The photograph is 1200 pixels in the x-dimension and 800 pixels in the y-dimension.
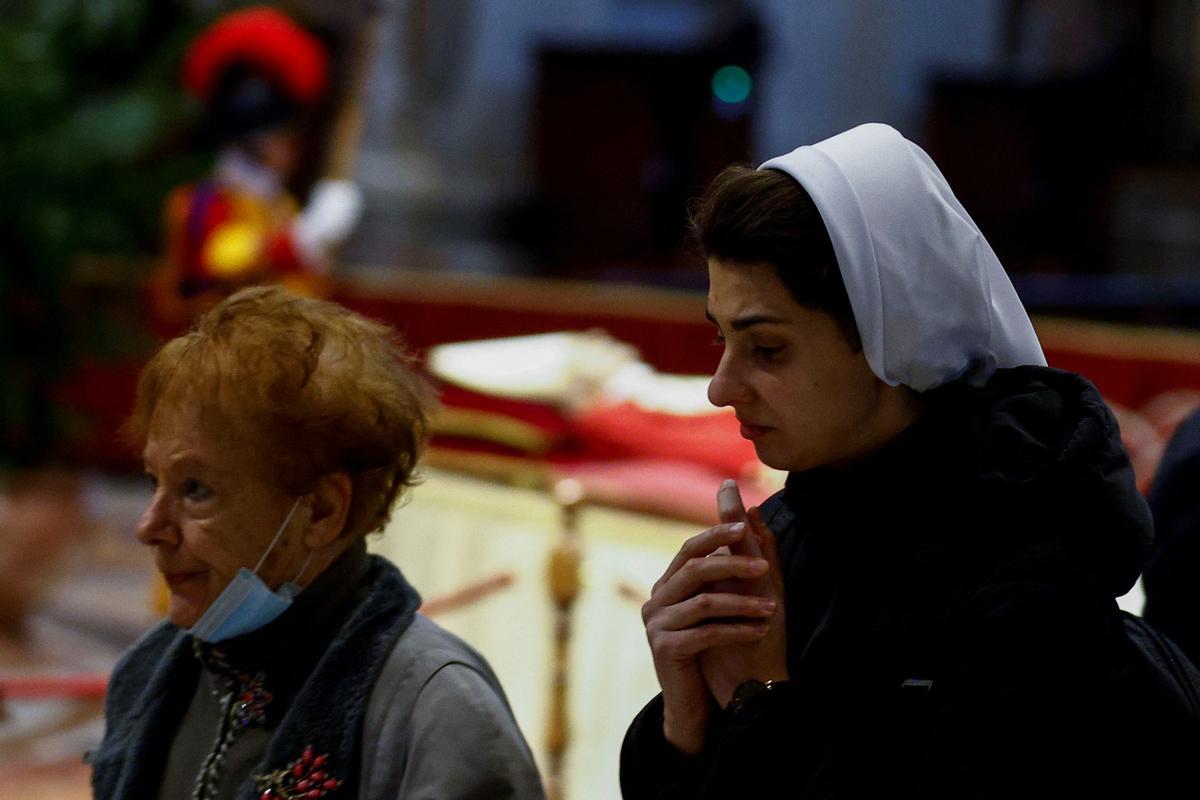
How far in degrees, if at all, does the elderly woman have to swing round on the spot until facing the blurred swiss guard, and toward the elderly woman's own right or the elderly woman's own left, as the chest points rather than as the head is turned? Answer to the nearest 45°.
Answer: approximately 135° to the elderly woman's own right

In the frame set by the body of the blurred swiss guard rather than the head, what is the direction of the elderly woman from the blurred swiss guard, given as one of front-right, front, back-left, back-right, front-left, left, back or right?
front-right

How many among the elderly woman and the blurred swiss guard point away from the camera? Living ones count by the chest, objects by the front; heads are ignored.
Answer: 0

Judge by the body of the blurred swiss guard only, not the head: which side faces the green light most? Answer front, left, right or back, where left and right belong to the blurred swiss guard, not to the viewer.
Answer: left

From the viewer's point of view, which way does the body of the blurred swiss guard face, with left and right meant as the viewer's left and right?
facing the viewer and to the right of the viewer

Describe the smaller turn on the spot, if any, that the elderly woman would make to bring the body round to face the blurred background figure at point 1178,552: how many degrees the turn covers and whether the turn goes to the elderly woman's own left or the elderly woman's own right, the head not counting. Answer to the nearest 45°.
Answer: approximately 135° to the elderly woman's own left

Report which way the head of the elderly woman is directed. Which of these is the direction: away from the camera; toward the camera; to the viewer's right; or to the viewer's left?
to the viewer's left

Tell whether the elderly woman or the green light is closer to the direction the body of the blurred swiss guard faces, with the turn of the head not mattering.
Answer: the elderly woman

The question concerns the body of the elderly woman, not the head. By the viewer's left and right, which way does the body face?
facing the viewer and to the left of the viewer

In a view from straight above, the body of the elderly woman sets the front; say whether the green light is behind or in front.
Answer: behind
